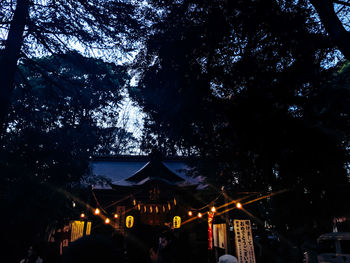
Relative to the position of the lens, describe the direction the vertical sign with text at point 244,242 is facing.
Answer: facing the viewer

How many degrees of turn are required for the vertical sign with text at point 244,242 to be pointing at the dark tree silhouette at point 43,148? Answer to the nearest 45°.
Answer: approximately 45° to its right

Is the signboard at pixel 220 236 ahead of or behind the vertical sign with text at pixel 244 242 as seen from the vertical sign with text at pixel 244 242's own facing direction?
behind
